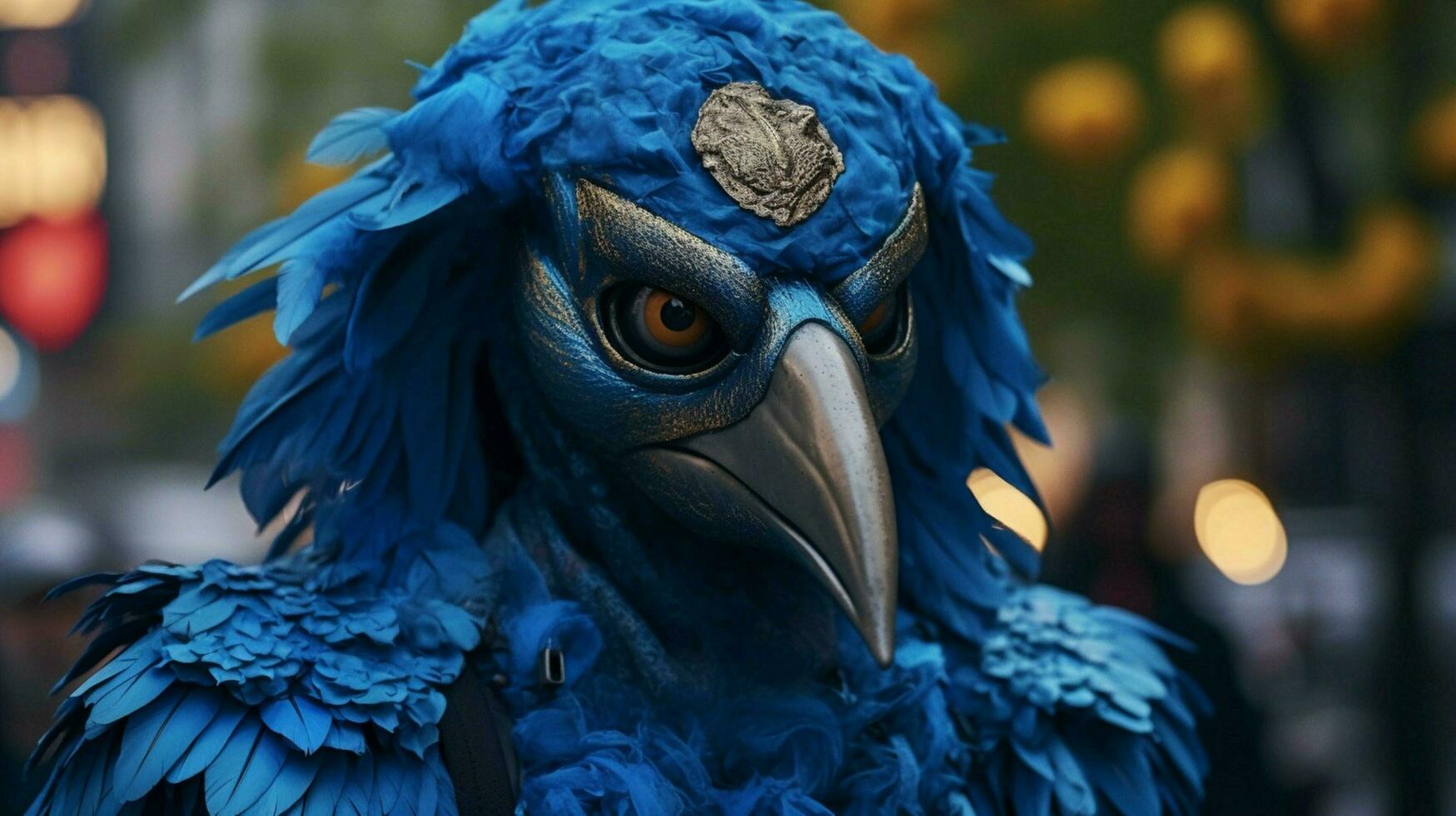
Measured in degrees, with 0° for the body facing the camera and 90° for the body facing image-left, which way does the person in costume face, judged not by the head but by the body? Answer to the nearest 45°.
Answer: approximately 315°
